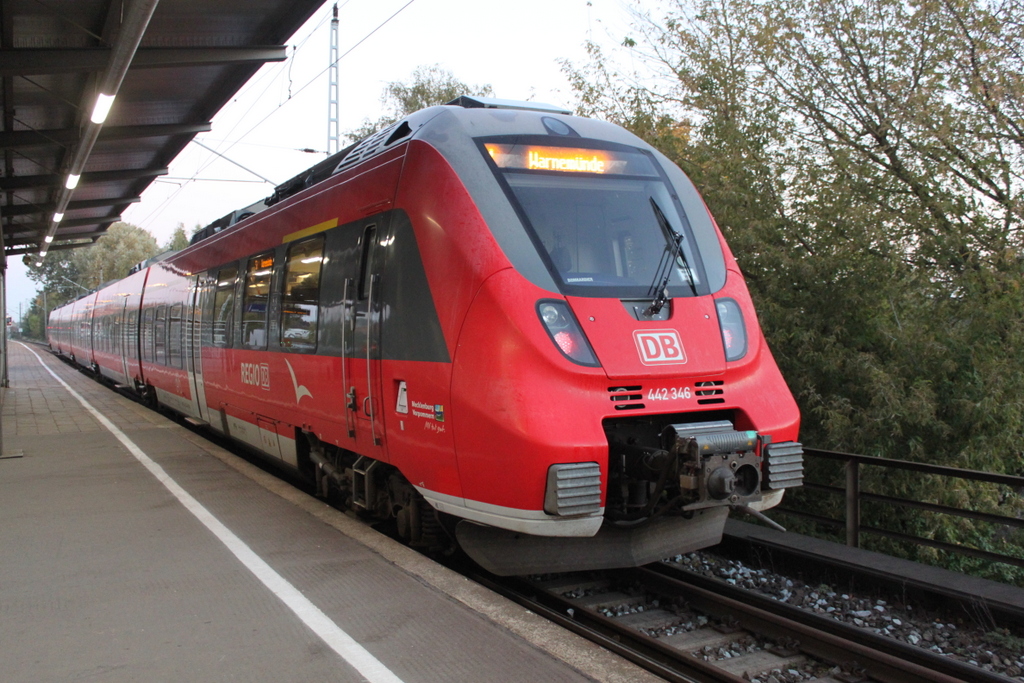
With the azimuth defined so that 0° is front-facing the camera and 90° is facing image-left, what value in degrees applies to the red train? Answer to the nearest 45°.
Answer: approximately 315°
